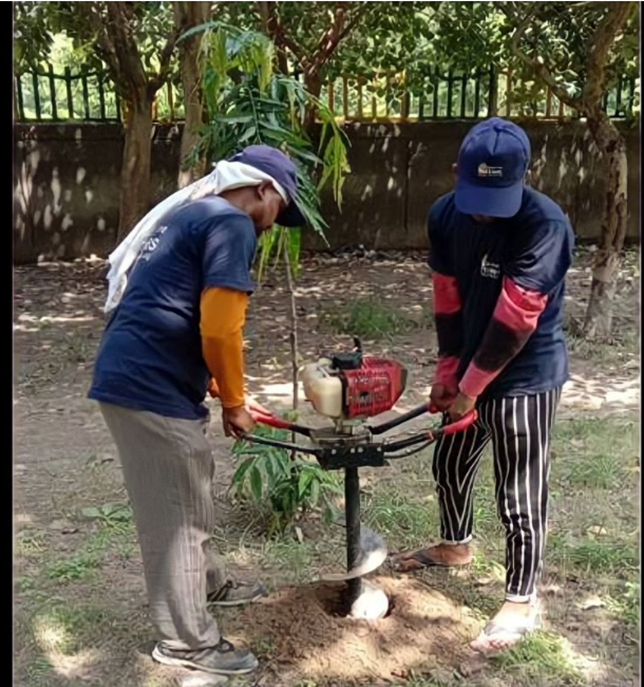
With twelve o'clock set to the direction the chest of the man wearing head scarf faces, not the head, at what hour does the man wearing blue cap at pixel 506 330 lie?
The man wearing blue cap is roughly at 12 o'clock from the man wearing head scarf.

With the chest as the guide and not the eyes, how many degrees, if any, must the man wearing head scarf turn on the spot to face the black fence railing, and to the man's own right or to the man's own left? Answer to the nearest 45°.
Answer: approximately 90° to the man's own left

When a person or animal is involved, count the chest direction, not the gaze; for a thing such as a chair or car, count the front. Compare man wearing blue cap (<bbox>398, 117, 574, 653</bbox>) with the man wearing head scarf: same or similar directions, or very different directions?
very different directions

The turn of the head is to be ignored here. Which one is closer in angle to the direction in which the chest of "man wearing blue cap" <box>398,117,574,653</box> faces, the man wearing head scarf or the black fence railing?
the man wearing head scarf

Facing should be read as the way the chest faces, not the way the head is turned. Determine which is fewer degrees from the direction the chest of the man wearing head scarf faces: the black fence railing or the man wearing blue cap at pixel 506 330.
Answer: the man wearing blue cap

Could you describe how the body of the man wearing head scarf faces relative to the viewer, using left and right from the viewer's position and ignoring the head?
facing to the right of the viewer

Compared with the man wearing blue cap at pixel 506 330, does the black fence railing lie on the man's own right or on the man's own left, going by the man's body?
on the man's own right

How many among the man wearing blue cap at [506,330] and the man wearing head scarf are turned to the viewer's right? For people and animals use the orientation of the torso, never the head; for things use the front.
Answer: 1

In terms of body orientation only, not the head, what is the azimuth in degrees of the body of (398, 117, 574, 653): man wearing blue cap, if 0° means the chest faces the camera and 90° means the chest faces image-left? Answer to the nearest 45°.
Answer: approximately 45°

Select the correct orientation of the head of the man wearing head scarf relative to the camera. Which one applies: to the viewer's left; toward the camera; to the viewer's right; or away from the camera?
to the viewer's right
